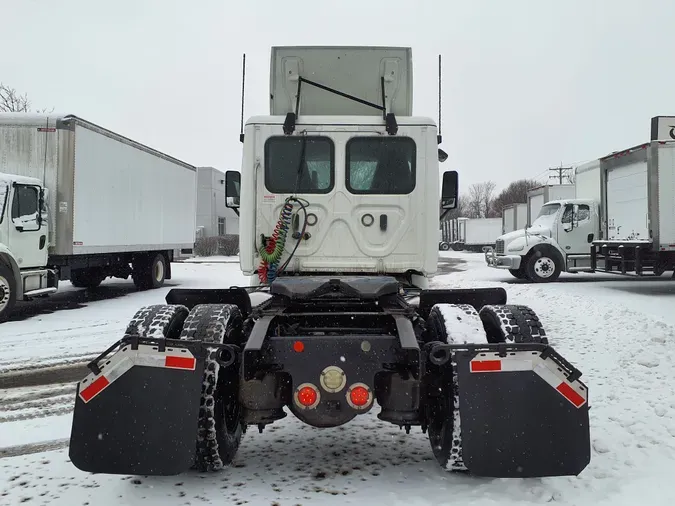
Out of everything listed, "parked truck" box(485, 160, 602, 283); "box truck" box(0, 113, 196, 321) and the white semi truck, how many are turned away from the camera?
1

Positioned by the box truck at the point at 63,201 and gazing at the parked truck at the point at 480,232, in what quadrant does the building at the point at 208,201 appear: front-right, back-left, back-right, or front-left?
front-left

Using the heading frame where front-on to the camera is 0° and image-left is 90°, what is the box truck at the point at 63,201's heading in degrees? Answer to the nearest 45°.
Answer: approximately 45°

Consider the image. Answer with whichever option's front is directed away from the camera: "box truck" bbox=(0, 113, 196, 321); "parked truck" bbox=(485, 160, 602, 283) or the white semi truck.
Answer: the white semi truck

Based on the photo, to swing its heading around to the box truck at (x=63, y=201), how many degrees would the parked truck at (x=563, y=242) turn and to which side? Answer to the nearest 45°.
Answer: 0° — it already faces it

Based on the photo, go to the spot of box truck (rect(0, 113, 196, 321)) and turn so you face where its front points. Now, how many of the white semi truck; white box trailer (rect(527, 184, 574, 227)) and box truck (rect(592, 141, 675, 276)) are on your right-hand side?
0

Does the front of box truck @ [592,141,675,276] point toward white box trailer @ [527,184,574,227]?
no

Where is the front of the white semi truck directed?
away from the camera

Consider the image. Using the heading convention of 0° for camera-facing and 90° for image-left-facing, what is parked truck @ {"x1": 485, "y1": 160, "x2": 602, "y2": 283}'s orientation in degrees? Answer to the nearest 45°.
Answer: approximately 45°

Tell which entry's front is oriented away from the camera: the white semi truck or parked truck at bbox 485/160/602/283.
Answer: the white semi truck

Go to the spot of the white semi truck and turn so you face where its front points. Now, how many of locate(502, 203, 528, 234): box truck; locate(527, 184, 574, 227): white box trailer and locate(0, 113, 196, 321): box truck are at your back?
0

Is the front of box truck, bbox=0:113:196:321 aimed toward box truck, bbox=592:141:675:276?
no

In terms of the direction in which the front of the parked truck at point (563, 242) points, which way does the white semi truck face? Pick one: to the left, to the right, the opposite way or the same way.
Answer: to the right

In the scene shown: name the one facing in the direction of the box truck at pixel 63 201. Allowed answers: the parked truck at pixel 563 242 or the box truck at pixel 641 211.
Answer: the parked truck

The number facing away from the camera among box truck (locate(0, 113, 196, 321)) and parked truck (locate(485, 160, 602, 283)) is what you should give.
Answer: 0

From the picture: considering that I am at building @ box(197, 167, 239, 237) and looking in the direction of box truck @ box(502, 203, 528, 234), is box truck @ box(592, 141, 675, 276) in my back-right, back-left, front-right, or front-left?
front-right

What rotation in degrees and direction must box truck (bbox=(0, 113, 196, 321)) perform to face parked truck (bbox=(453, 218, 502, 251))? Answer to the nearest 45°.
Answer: approximately 180°

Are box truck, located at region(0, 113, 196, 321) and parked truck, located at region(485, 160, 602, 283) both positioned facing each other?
no
